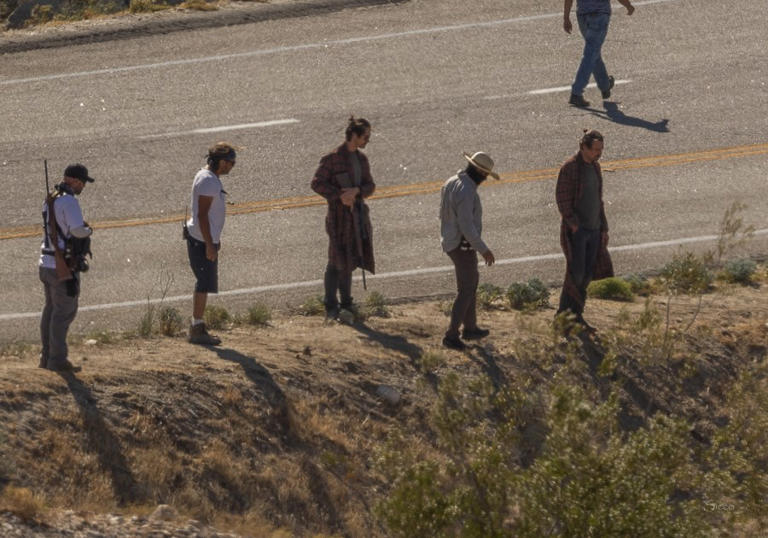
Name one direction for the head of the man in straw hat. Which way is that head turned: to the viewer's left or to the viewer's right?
to the viewer's right

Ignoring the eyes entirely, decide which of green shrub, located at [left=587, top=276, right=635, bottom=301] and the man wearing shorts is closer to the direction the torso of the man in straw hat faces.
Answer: the green shrub

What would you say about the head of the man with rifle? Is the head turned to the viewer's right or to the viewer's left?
to the viewer's right

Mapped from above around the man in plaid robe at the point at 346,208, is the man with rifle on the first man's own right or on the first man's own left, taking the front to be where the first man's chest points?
on the first man's own right

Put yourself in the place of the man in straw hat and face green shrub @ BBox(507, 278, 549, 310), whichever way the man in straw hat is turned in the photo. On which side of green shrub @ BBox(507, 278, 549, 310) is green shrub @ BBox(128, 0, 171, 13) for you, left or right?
left

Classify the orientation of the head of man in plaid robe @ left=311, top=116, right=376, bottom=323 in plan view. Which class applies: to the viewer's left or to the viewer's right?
to the viewer's right

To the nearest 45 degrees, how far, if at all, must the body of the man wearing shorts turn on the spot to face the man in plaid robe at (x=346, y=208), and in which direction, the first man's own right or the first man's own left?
approximately 45° to the first man's own left

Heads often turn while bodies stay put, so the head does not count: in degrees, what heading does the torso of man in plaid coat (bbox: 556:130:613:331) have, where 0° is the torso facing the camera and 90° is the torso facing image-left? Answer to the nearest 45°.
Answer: approximately 315°

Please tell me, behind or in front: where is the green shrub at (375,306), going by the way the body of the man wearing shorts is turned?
in front

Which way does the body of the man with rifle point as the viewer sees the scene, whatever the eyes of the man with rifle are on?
to the viewer's right

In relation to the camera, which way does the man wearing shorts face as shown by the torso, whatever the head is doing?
to the viewer's right

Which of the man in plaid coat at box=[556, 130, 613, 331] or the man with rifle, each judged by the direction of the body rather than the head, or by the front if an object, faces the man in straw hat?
the man with rifle
